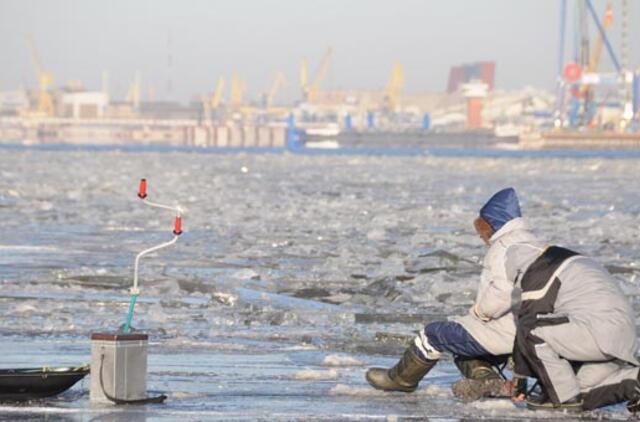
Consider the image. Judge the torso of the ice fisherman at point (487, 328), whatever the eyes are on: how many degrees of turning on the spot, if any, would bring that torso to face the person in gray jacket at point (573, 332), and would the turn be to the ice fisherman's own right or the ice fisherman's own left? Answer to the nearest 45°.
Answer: approximately 135° to the ice fisherman's own left

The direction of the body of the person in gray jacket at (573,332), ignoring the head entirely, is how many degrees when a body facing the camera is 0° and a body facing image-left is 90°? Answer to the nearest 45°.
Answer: approximately 90°

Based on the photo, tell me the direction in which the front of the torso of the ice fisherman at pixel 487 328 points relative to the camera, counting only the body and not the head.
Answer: to the viewer's left
